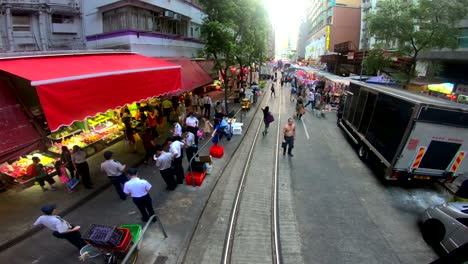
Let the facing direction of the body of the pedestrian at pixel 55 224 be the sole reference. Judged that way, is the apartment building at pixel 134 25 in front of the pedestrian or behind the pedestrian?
in front

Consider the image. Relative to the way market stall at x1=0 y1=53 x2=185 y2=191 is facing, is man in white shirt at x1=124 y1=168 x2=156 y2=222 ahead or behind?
ahead

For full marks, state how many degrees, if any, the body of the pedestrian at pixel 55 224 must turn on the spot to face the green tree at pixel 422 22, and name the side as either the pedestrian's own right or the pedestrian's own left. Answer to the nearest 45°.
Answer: approximately 45° to the pedestrian's own right

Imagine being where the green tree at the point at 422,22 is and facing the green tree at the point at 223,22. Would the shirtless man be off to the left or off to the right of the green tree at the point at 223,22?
left

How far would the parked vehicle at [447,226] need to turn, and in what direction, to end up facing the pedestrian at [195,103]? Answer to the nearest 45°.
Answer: approximately 45° to its left

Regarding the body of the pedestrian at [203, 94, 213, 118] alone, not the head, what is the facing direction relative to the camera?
away from the camera

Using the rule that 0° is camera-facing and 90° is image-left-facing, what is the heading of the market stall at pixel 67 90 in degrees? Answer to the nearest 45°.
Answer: approximately 315°

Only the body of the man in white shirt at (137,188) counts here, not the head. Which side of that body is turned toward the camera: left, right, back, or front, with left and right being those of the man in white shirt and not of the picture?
back

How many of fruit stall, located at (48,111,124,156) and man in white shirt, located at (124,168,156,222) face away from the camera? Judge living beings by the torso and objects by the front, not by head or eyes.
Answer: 1

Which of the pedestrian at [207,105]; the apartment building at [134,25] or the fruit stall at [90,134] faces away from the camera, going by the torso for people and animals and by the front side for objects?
the pedestrian

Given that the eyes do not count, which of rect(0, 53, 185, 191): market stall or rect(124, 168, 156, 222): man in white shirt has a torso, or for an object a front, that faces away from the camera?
the man in white shirt

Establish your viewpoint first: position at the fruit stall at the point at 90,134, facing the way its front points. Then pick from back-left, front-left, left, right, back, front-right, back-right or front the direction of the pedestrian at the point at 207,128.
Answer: front-left

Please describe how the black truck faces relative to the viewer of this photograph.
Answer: facing away from the viewer and to the left of the viewer

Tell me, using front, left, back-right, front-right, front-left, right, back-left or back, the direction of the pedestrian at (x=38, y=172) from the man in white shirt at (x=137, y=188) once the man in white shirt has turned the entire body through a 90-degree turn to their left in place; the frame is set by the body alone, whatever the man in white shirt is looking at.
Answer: front-right
